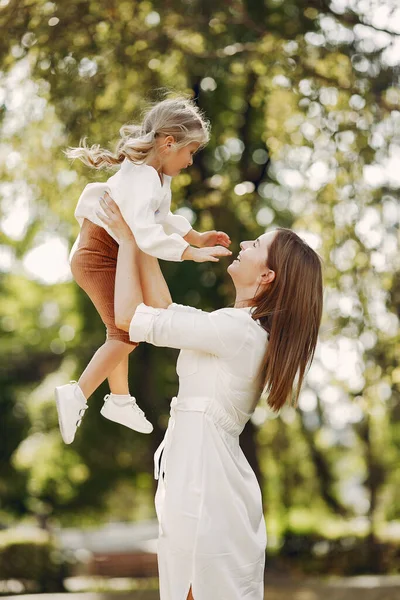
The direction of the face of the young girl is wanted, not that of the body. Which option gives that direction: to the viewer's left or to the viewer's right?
to the viewer's right

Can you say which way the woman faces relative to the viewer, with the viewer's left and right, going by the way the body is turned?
facing to the left of the viewer

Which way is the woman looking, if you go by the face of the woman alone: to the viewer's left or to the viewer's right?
to the viewer's left

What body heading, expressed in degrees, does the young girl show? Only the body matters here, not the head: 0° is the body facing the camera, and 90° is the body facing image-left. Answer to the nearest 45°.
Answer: approximately 270°
